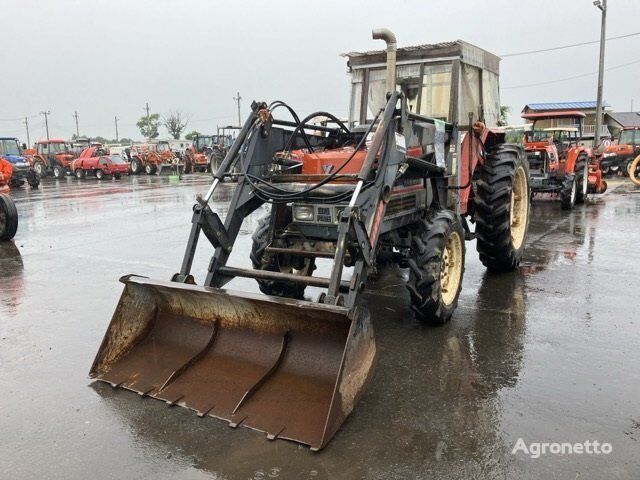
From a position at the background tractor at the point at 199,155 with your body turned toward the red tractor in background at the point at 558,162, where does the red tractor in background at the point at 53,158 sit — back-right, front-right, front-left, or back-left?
back-right

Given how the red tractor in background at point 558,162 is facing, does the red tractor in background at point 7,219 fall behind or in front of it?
in front

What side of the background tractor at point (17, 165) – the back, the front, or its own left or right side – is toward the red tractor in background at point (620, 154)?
front

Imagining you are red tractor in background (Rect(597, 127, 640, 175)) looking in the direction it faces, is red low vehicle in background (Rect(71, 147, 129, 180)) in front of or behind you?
in front

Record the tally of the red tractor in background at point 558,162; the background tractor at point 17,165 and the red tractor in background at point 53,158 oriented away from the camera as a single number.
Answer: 0

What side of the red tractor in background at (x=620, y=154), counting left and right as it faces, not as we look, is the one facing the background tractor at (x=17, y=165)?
front

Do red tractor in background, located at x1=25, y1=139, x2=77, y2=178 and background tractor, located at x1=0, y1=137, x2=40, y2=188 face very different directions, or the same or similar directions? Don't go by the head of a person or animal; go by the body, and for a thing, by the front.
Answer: same or similar directions

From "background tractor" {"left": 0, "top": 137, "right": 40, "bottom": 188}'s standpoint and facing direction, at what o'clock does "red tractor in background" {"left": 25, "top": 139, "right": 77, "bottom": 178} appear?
The red tractor in background is roughly at 8 o'clock from the background tractor.

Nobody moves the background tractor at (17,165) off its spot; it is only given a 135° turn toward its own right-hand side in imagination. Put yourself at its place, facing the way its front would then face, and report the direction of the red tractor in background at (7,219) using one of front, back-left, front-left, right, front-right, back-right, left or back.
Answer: left

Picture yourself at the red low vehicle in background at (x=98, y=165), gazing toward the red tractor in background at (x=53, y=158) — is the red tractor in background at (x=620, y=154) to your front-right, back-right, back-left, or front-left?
back-right

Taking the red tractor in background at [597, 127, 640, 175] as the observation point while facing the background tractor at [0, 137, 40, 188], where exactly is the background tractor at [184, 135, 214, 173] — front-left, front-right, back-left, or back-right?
front-right

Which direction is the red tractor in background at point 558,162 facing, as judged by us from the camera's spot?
facing the viewer and to the left of the viewer

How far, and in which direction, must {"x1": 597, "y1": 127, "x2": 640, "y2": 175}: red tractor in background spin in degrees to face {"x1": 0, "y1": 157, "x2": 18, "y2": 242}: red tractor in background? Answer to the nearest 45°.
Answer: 0° — it already faces it

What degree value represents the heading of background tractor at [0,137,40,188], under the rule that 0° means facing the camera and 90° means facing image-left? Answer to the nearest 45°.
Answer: approximately 315°
